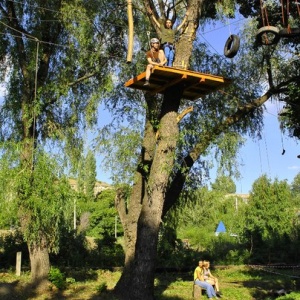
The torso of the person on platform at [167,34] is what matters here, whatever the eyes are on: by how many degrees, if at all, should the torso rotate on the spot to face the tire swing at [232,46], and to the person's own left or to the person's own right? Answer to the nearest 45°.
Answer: approximately 45° to the person's own left

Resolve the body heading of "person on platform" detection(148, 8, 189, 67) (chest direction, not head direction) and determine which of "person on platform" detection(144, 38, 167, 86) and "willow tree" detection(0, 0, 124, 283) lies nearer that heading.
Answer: the person on platform

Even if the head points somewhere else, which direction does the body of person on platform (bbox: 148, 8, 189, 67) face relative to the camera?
toward the camera

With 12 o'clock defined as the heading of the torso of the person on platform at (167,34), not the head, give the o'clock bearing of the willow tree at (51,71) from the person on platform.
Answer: The willow tree is roughly at 4 o'clock from the person on platform.

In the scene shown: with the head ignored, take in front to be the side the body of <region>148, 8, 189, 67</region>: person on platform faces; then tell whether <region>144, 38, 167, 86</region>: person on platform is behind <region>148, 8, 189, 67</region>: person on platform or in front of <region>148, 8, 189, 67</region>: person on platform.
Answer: in front

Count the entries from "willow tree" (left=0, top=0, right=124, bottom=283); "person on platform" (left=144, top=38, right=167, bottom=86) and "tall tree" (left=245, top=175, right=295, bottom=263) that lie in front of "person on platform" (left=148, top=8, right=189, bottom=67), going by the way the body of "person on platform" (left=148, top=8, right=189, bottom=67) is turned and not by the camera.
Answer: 1
